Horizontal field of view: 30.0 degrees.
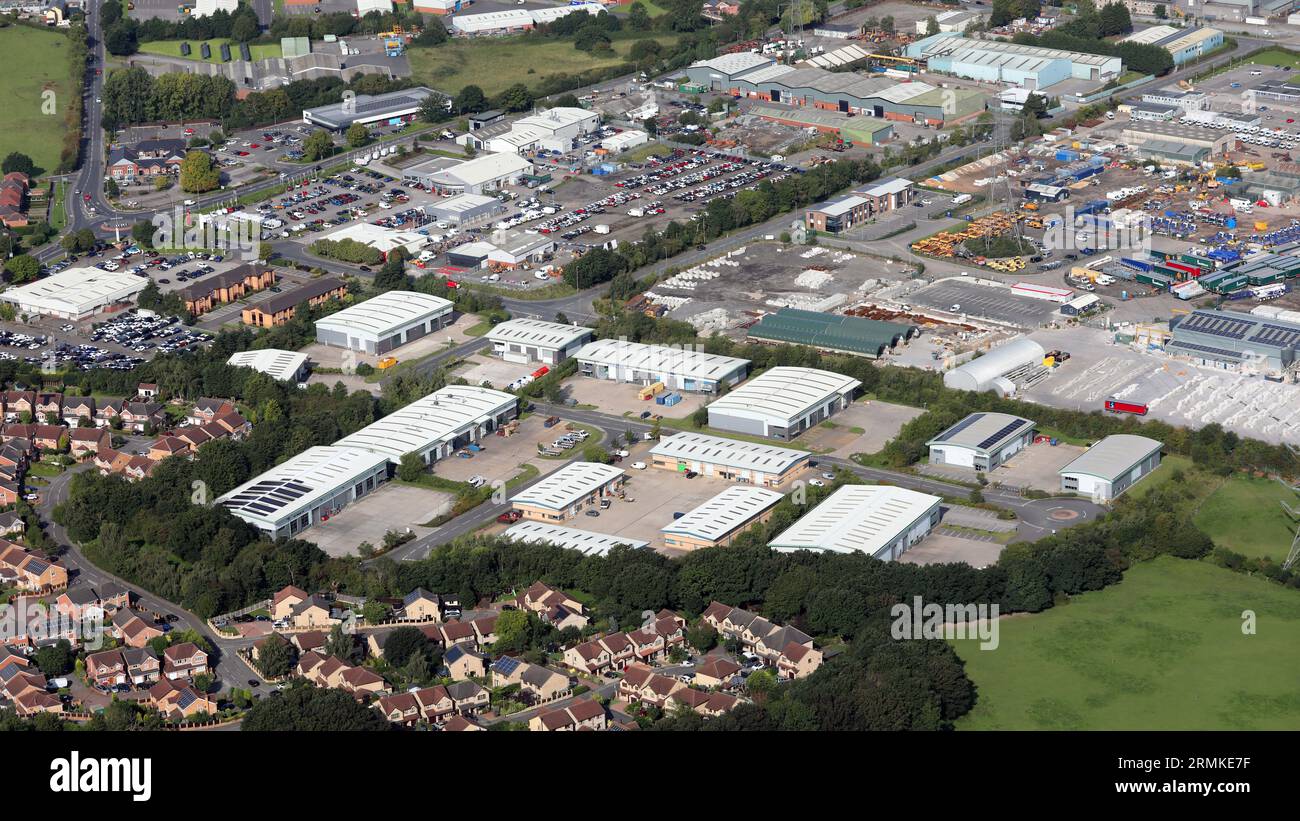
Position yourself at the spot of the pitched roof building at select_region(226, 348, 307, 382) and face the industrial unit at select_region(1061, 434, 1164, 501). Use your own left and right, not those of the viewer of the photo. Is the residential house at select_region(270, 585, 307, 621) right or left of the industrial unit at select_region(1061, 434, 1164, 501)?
right

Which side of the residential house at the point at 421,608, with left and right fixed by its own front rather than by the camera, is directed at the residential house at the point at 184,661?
right

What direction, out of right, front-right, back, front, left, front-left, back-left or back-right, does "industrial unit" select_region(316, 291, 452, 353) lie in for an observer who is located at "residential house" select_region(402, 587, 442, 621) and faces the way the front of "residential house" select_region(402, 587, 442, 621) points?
back

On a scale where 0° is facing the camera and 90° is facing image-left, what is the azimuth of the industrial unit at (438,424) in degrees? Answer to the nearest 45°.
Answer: approximately 315°

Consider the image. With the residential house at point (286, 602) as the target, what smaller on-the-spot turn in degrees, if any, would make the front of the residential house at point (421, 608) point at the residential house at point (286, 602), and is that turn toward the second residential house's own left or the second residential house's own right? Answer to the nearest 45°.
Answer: approximately 90° to the second residential house's own right

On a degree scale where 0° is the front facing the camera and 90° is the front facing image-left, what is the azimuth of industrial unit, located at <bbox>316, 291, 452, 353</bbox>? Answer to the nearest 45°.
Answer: approximately 315°

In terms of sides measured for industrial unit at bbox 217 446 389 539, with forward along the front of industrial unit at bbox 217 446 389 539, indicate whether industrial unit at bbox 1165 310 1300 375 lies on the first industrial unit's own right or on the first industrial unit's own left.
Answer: on the first industrial unit's own left

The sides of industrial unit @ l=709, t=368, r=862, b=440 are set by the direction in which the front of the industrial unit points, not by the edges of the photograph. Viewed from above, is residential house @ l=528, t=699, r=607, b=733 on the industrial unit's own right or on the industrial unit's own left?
on the industrial unit's own right

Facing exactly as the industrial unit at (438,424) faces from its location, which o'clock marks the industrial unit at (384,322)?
the industrial unit at (384,322) is roughly at 7 o'clock from the industrial unit at (438,424).

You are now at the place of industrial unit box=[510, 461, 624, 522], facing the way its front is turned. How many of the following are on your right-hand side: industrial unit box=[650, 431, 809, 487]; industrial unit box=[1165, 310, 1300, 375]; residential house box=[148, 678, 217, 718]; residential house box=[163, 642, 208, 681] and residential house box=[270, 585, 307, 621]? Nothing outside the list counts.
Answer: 3
